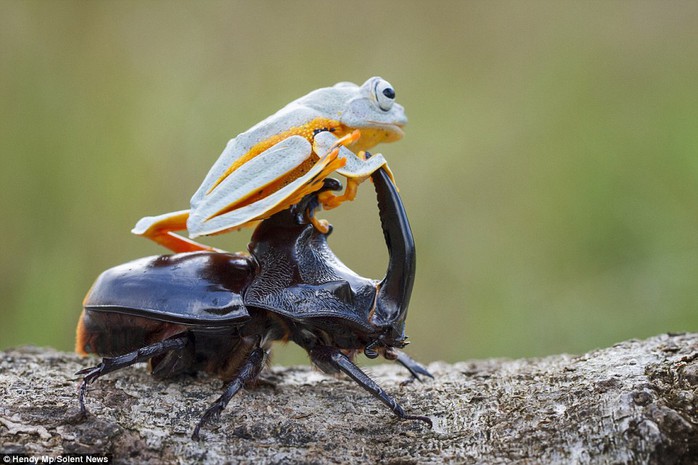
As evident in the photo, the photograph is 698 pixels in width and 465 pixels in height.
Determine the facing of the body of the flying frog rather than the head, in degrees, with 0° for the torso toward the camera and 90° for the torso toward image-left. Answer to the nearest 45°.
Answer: approximately 270°

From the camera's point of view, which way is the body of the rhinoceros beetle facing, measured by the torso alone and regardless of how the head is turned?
to the viewer's right
